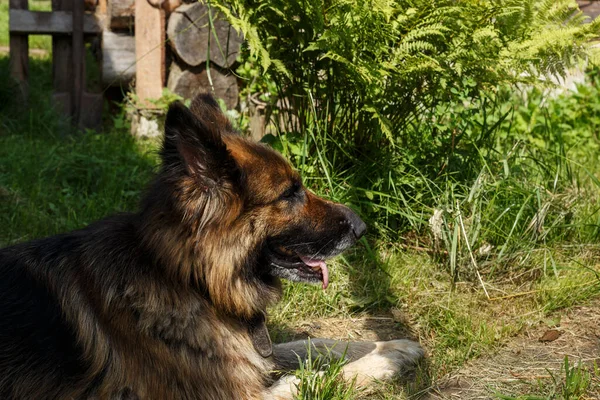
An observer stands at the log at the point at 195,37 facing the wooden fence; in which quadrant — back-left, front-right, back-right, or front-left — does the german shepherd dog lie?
back-left

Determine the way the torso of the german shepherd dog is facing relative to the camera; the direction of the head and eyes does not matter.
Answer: to the viewer's right

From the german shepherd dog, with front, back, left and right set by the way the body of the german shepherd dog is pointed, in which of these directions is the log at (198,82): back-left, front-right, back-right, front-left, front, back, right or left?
left

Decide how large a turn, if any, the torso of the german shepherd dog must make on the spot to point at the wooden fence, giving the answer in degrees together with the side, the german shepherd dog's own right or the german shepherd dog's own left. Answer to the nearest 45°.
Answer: approximately 90° to the german shepherd dog's own left

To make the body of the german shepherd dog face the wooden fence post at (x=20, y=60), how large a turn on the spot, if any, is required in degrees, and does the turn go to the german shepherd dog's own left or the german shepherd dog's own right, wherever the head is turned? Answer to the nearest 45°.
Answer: approximately 90° to the german shepherd dog's own left

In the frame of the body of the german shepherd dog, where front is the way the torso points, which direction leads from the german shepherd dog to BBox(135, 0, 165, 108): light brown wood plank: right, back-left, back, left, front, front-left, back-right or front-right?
left

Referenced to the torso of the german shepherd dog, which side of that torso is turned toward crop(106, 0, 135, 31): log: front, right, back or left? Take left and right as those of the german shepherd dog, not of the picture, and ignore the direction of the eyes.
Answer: left

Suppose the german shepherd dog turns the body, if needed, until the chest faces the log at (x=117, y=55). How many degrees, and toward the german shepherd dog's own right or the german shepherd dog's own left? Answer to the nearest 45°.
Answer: approximately 90° to the german shepherd dog's own left

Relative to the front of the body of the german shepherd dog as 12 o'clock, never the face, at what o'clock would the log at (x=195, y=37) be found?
The log is roughly at 9 o'clock from the german shepherd dog.
